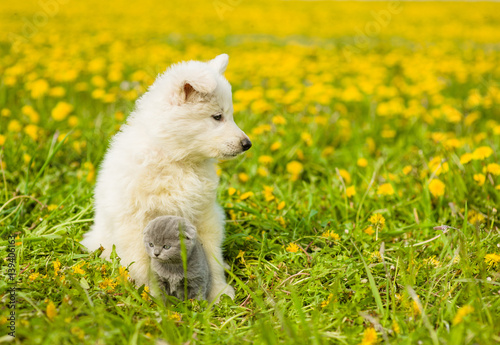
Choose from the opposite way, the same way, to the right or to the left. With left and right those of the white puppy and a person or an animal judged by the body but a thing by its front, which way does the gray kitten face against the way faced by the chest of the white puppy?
to the right

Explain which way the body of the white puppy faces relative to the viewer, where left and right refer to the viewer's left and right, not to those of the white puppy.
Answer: facing the viewer and to the right of the viewer

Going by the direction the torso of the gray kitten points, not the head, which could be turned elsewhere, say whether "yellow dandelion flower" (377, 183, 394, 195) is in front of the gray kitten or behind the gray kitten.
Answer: behind

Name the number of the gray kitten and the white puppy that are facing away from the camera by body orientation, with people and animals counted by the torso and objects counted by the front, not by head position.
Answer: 0

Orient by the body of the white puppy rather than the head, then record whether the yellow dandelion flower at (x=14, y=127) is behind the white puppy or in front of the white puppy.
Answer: behind

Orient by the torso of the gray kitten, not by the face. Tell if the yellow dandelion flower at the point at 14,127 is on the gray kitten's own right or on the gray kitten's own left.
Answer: on the gray kitten's own right

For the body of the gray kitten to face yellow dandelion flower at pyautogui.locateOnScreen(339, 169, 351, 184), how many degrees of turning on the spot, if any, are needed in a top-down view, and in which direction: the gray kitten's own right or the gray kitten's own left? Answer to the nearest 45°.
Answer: approximately 180°

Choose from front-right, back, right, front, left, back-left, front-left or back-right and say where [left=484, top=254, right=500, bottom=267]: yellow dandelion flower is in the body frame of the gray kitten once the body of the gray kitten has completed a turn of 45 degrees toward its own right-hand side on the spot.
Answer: back

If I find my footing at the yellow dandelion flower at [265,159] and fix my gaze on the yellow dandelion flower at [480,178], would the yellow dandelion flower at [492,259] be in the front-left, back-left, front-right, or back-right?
front-right

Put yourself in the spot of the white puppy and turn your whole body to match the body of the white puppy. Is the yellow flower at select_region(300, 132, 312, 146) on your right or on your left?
on your left

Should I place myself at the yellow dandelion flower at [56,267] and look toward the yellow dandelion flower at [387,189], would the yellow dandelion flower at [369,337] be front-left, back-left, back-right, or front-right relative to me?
front-right

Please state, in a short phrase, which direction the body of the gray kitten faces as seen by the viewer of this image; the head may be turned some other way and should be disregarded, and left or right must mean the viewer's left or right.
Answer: facing the viewer and to the left of the viewer

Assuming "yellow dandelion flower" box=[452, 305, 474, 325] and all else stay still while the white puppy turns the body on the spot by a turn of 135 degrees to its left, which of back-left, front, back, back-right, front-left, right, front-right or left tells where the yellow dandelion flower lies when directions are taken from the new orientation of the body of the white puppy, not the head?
back-right
